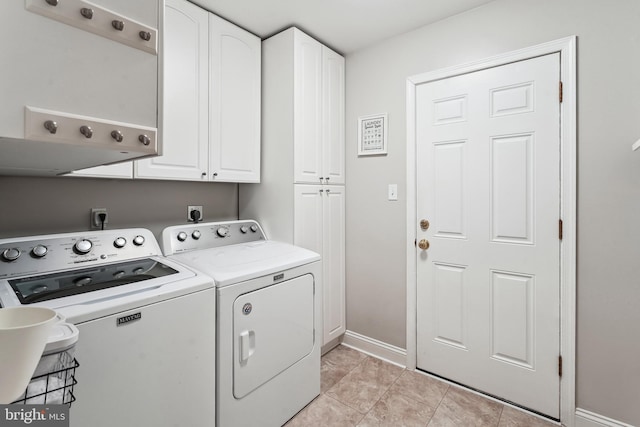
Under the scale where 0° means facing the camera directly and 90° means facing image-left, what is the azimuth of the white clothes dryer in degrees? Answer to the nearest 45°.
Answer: approximately 315°

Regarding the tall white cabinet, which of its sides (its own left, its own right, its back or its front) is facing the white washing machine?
right

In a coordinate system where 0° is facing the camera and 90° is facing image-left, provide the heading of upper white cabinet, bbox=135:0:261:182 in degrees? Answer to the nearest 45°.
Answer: approximately 315°

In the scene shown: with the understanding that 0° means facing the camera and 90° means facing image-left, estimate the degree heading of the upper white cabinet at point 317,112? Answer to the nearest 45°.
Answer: approximately 315°

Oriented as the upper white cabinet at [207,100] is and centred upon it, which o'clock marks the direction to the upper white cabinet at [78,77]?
the upper white cabinet at [78,77] is roughly at 2 o'clock from the upper white cabinet at [207,100].

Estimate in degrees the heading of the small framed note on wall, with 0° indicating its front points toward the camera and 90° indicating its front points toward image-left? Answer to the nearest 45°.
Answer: approximately 45°

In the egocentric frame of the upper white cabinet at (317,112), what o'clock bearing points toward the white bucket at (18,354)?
The white bucket is roughly at 2 o'clock from the upper white cabinet.

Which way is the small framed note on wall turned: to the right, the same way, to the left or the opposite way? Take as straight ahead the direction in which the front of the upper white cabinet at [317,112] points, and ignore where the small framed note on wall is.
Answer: to the right
